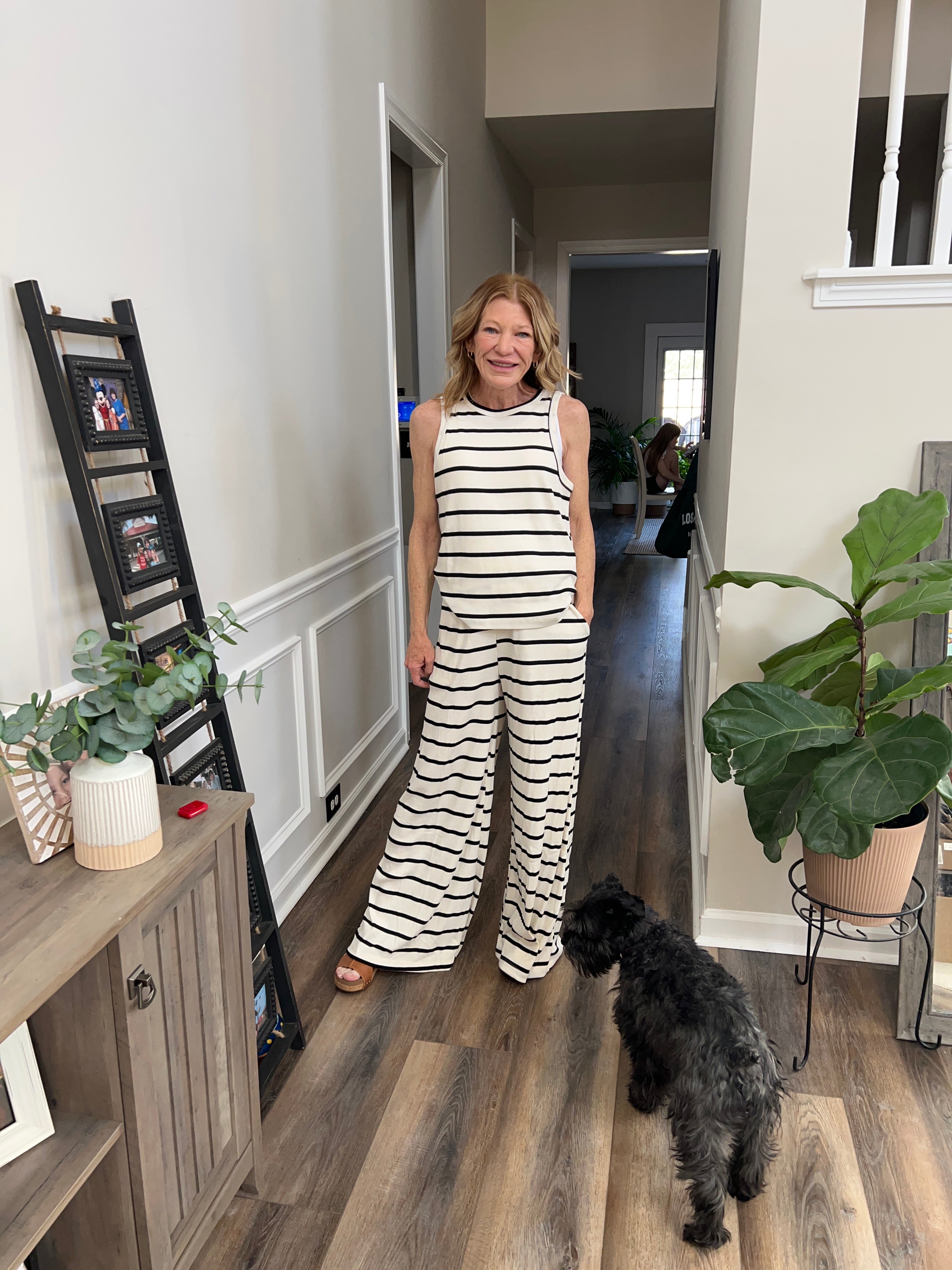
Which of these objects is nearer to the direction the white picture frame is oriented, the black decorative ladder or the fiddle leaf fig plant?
the fiddle leaf fig plant

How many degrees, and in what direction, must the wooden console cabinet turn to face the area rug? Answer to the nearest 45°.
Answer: approximately 90° to its left

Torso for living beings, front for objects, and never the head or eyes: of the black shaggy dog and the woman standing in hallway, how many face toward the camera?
1

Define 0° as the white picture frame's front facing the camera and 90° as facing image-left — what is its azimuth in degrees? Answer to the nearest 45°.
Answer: approximately 315°

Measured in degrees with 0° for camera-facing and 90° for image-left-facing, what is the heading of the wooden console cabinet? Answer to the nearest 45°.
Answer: approximately 315°

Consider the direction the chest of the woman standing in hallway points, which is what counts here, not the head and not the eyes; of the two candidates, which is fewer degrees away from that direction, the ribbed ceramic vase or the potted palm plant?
the ribbed ceramic vase

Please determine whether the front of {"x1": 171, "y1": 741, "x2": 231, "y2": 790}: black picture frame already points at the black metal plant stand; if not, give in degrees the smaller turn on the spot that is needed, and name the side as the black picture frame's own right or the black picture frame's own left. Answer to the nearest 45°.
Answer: approximately 45° to the black picture frame's own left

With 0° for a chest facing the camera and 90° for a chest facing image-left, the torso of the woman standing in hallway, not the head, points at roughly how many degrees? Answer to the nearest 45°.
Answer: approximately 0°
